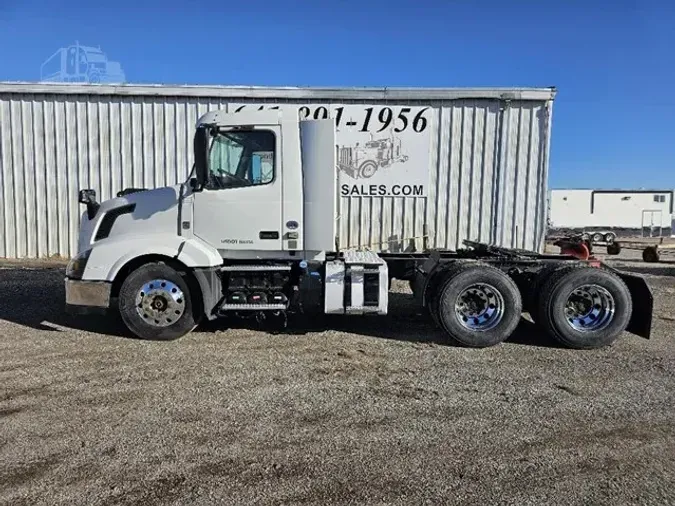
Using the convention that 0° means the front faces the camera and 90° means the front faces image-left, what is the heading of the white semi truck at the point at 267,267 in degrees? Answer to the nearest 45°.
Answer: approximately 90°

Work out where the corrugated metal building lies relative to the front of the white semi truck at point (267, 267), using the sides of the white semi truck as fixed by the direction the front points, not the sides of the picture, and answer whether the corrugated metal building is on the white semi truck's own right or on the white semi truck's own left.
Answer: on the white semi truck's own right
